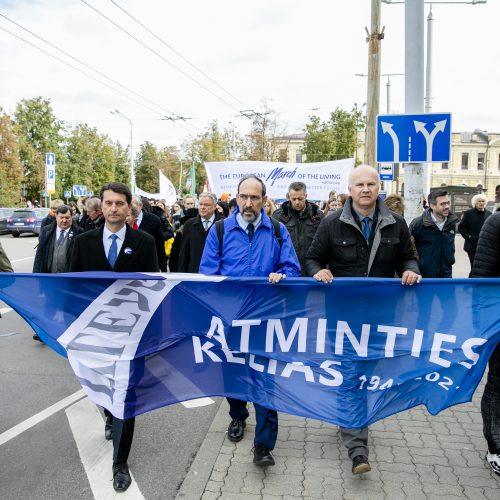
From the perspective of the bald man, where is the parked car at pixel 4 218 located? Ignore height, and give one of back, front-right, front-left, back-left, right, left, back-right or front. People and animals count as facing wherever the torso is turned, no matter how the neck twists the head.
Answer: back-right

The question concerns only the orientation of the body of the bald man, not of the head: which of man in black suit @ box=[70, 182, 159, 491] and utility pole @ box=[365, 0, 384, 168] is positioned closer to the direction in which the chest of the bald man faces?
the man in black suit

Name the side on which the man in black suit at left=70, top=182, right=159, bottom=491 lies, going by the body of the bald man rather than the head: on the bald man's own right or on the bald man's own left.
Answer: on the bald man's own right

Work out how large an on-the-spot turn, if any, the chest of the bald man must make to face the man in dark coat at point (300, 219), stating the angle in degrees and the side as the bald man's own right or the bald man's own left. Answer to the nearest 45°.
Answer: approximately 180°

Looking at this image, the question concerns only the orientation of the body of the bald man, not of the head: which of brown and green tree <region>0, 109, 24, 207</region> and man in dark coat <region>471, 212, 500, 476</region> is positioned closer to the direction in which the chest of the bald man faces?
the man in dark coat

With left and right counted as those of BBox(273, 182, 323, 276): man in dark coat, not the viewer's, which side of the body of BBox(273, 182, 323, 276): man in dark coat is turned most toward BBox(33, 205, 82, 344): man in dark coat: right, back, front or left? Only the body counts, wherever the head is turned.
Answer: right
